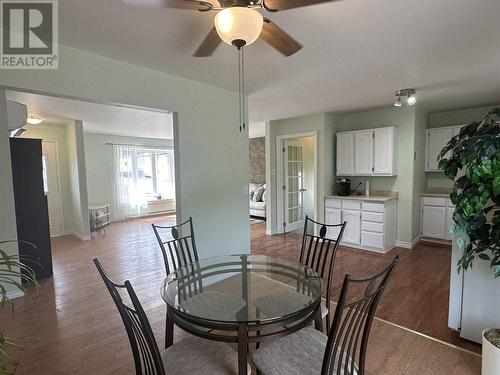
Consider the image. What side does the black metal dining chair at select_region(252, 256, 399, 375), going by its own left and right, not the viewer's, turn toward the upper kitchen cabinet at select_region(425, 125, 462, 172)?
right

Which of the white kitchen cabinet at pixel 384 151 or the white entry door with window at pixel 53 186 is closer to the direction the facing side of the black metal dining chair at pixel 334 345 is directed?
the white entry door with window

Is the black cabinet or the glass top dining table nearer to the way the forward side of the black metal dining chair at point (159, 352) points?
the glass top dining table

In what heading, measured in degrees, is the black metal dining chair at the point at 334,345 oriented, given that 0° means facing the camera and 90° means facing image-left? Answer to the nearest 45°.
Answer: approximately 135°

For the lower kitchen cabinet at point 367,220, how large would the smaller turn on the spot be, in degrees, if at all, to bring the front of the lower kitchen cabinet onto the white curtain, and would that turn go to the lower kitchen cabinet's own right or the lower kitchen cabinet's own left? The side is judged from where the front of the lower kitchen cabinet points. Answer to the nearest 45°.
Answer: approximately 45° to the lower kitchen cabinet's own right

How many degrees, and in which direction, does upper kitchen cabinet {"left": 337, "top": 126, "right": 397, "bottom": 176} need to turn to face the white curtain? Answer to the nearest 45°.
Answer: approximately 45° to its right

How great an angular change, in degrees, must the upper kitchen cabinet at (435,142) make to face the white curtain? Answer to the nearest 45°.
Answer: approximately 45° to its right

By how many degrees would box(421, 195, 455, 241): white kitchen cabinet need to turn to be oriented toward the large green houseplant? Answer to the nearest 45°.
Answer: approximately 45° to its left
